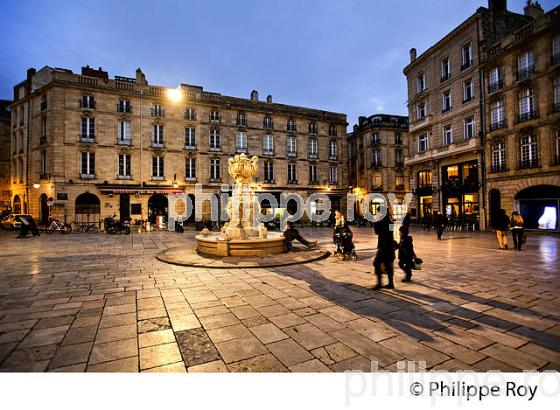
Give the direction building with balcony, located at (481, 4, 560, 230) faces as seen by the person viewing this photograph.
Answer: facing the viewer and to the left of the viewer

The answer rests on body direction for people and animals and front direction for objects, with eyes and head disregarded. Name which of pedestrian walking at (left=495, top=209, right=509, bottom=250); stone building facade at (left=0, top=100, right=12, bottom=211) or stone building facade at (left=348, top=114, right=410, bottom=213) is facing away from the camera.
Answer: the pedestrian walking

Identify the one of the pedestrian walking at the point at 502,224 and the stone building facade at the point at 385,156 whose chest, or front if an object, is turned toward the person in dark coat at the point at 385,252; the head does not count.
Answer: the stone building facade

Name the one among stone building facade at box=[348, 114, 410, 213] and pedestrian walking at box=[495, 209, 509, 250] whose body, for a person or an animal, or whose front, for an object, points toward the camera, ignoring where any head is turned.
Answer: the stone building facade

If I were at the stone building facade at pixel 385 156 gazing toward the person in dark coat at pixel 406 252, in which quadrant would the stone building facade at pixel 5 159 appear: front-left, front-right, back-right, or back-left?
front-right

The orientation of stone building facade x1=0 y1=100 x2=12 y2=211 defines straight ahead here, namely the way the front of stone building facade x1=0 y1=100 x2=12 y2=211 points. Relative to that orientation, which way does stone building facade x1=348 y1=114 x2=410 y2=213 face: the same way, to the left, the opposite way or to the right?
to the right

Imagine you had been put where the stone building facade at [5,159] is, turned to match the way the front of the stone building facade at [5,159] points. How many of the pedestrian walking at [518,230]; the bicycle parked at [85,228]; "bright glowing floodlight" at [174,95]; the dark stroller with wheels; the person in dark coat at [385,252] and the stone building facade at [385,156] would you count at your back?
0

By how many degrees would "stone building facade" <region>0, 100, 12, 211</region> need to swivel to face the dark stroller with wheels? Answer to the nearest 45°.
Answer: approximately 45° to its right

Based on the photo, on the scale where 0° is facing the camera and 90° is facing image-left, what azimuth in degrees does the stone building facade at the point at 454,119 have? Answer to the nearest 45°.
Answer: approximately 45°

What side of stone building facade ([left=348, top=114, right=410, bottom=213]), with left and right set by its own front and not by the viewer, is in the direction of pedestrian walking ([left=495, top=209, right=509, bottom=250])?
front

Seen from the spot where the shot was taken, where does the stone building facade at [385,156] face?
facing the viewer

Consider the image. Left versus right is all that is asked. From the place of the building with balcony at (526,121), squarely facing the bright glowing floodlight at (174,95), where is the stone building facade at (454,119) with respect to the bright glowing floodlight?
right

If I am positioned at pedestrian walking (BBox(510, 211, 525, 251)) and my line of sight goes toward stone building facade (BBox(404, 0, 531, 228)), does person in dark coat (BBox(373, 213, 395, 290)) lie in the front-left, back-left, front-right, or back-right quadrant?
back-left

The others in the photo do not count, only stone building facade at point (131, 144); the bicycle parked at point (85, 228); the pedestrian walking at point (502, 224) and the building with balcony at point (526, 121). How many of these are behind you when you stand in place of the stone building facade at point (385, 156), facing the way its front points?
0

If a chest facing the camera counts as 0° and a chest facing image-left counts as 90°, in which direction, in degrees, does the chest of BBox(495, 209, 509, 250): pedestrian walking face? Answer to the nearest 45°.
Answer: approximately 180°

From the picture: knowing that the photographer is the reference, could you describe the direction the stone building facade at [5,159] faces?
facing the viewer and to the right of the viewer

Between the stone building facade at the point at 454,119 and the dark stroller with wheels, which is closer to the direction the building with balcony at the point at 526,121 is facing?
the dark stroller with wheels

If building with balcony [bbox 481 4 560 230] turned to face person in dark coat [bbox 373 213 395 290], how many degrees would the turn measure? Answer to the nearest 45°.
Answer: approximately 45° to its left
